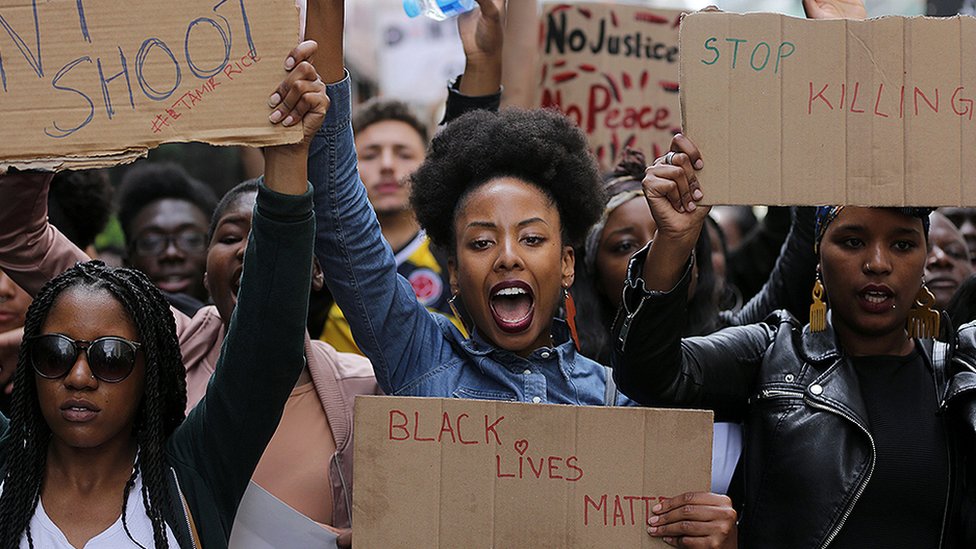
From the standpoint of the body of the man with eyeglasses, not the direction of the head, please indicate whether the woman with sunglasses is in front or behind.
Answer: in front

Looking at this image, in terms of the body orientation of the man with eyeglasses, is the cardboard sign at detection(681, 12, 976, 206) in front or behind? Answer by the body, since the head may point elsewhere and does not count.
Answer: in front

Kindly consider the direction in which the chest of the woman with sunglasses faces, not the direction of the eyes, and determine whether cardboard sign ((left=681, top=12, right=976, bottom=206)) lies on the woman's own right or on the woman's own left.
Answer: on the woman's own left

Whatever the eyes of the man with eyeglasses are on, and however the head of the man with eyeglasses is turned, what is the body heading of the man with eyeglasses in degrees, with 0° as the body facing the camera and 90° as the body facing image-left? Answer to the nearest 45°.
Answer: approximately 0°

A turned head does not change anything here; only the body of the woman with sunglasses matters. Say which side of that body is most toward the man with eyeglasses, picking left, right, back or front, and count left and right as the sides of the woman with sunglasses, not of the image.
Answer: back

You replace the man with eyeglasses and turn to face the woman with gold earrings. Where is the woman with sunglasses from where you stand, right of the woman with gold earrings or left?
right

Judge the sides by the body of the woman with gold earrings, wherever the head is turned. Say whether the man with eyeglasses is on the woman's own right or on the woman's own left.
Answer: on the woman's own right

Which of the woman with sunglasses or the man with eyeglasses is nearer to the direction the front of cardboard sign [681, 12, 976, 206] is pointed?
the woman with sunglasses
